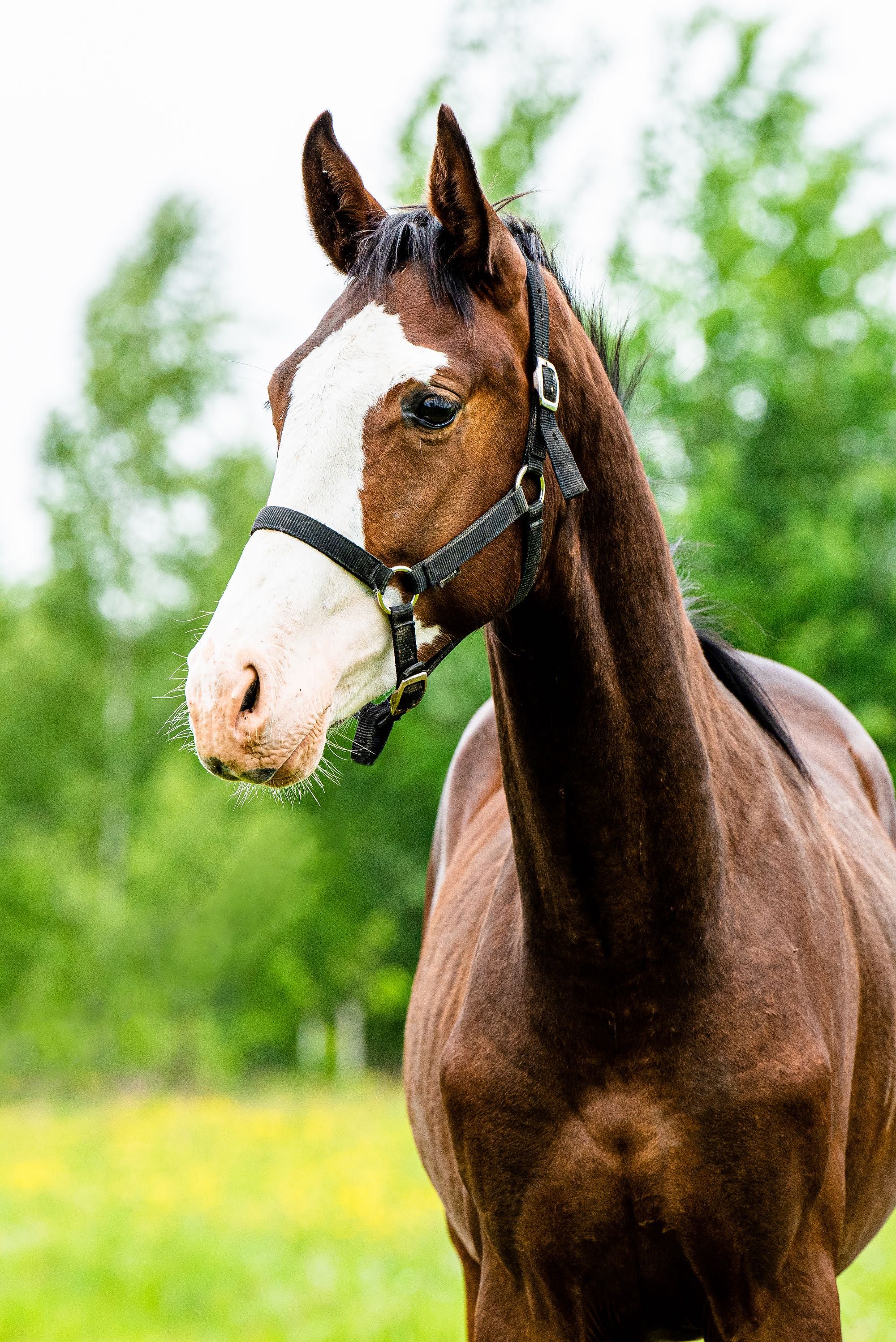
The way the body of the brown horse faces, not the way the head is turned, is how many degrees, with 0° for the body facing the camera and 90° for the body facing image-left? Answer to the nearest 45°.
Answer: approximately 0°
